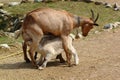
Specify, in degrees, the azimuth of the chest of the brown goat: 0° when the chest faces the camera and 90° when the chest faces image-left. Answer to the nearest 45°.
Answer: approximately 270°
